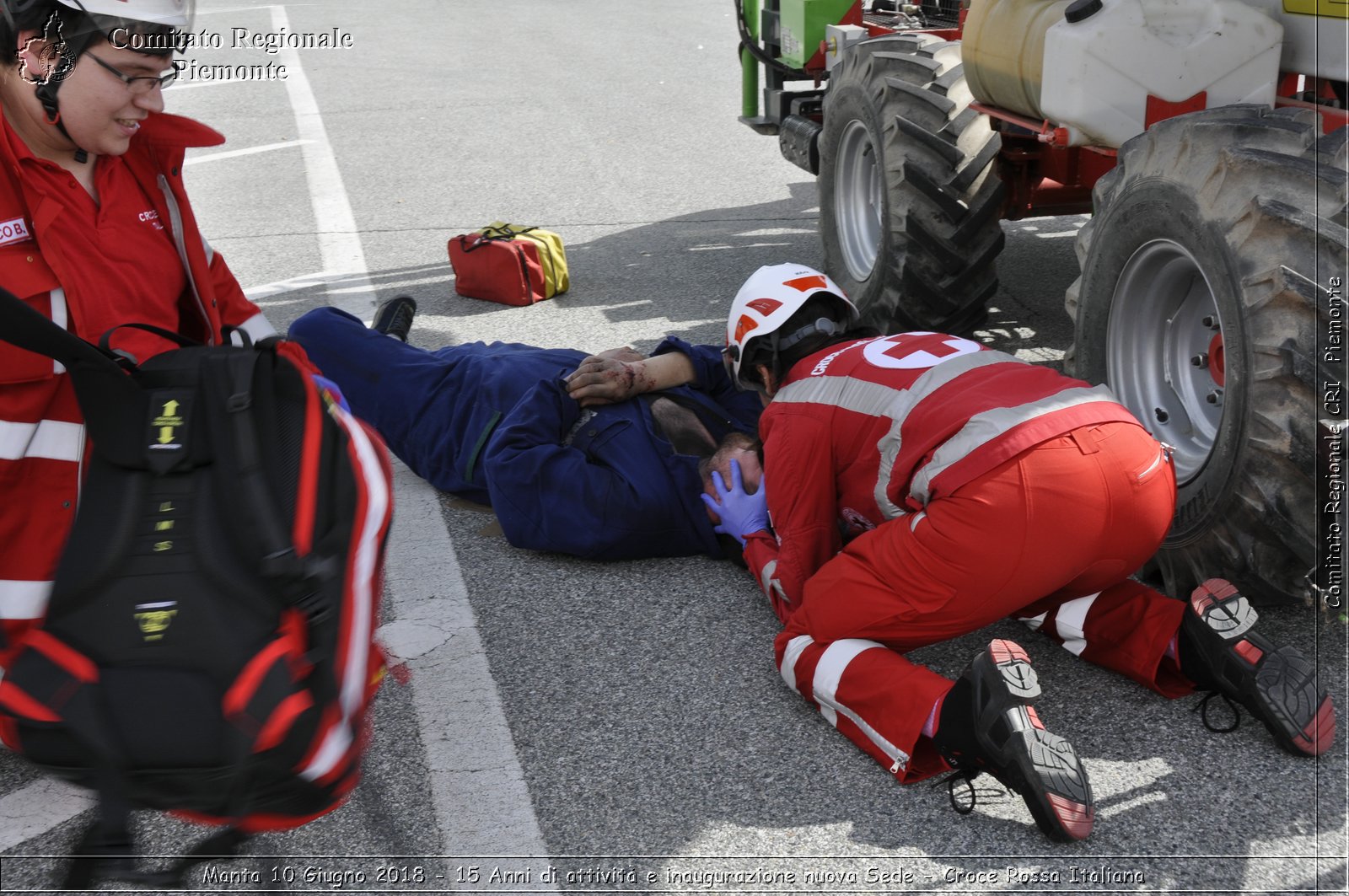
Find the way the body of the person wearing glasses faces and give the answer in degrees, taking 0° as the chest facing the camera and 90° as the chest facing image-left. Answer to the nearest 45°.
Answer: approximately 315°

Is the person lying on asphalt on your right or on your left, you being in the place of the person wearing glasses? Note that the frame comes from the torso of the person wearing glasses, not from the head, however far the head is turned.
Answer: on your left

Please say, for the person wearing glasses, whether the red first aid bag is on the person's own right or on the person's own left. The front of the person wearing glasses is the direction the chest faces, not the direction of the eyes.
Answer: on the person's own left

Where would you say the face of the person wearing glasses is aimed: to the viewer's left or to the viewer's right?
to the viewer's right

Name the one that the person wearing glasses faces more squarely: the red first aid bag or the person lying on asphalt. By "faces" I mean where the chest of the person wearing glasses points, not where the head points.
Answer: the person lying on asphalt
